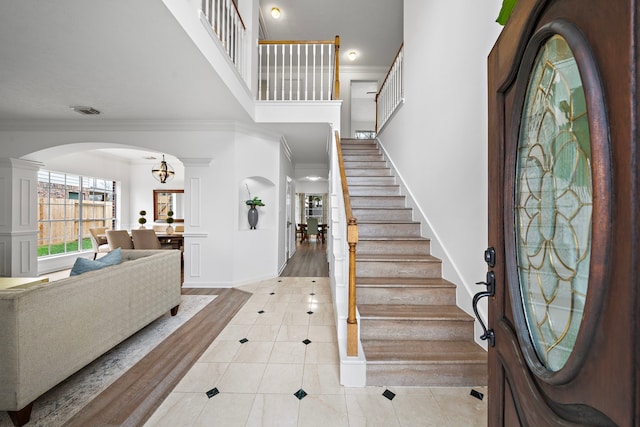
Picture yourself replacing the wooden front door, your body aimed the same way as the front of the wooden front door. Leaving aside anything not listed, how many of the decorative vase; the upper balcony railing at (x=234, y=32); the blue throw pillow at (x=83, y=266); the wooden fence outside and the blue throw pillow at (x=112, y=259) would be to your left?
0

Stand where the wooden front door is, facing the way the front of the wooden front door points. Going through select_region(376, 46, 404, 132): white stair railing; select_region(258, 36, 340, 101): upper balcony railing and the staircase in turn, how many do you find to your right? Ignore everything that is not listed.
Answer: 3

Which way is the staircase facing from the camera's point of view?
toward the camera

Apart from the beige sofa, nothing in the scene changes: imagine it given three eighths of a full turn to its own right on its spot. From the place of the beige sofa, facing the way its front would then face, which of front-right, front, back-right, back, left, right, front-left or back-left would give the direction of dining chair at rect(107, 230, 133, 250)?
left

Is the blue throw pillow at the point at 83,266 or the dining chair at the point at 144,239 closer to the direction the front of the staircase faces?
the blue throw pillow

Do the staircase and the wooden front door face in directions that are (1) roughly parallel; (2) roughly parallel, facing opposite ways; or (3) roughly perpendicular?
roughly perpendicular

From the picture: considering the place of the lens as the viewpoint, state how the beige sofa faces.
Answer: facing away from the viewer and to the left of the viewer

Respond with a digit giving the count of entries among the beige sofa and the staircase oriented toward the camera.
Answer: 1

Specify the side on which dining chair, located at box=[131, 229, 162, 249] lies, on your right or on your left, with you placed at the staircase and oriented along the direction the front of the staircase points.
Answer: on your right

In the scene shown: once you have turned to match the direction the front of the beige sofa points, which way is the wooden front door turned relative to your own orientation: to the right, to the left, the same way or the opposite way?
the same way

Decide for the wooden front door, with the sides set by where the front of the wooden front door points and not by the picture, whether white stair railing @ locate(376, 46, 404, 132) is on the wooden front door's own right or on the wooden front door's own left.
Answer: on the wooden front door's own right

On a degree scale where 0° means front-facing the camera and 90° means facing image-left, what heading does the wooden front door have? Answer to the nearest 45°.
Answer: approximately 45°

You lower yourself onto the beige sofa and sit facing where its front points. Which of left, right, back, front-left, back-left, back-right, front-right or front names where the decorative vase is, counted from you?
right

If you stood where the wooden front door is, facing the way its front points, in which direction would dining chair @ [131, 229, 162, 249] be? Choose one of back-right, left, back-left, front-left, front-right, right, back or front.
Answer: front-right

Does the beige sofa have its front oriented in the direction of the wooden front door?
no

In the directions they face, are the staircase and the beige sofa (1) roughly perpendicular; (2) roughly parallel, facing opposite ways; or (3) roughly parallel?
roughly perpendicular

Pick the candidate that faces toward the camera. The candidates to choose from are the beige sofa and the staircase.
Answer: the staircase

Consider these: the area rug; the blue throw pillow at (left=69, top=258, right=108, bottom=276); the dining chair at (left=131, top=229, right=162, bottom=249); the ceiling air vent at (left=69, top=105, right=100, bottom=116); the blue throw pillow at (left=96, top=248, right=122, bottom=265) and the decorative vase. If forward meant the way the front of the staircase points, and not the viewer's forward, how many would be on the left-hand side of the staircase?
0

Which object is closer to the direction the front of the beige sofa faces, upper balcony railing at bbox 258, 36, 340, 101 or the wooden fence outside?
the wooden fence outside

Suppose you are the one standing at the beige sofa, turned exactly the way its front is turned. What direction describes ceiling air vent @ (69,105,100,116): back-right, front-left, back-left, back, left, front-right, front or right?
front-right
